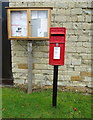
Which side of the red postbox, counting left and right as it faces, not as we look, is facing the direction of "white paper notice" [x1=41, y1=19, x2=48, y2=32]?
back

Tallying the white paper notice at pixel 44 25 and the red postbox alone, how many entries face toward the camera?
2

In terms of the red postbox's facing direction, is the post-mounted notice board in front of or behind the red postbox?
behind

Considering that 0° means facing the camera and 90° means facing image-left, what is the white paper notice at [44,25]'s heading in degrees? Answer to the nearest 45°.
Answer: approximately 0°

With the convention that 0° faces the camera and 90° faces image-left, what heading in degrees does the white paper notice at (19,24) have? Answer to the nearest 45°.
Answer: approximately 0°
